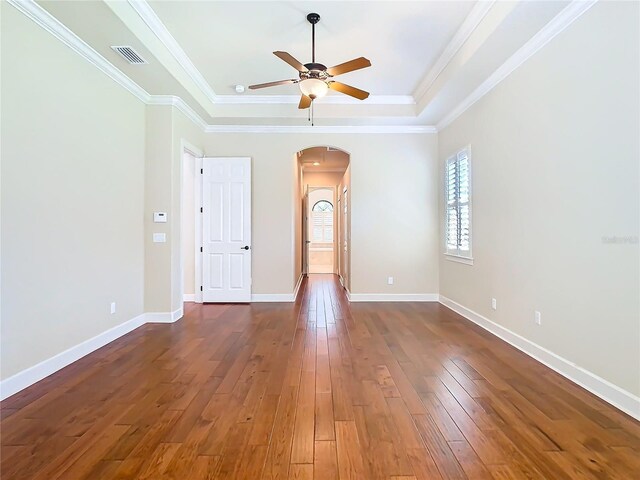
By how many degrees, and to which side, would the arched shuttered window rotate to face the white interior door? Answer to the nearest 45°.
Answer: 0° — it already faces it

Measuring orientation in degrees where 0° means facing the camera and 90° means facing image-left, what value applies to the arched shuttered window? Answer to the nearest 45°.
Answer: approximately 0°
